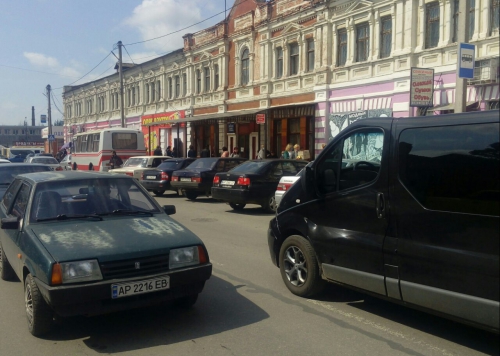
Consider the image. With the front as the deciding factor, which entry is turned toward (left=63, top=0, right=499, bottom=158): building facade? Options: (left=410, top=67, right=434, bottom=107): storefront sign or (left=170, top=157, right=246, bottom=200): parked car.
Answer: the parked car

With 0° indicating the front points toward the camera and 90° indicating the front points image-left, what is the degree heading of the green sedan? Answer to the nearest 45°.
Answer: approximately 315°

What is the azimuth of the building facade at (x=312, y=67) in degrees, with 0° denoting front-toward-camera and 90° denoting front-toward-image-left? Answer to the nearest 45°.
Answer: approximately 45°

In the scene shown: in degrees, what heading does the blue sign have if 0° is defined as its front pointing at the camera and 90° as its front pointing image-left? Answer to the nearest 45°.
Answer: approximately 0°
